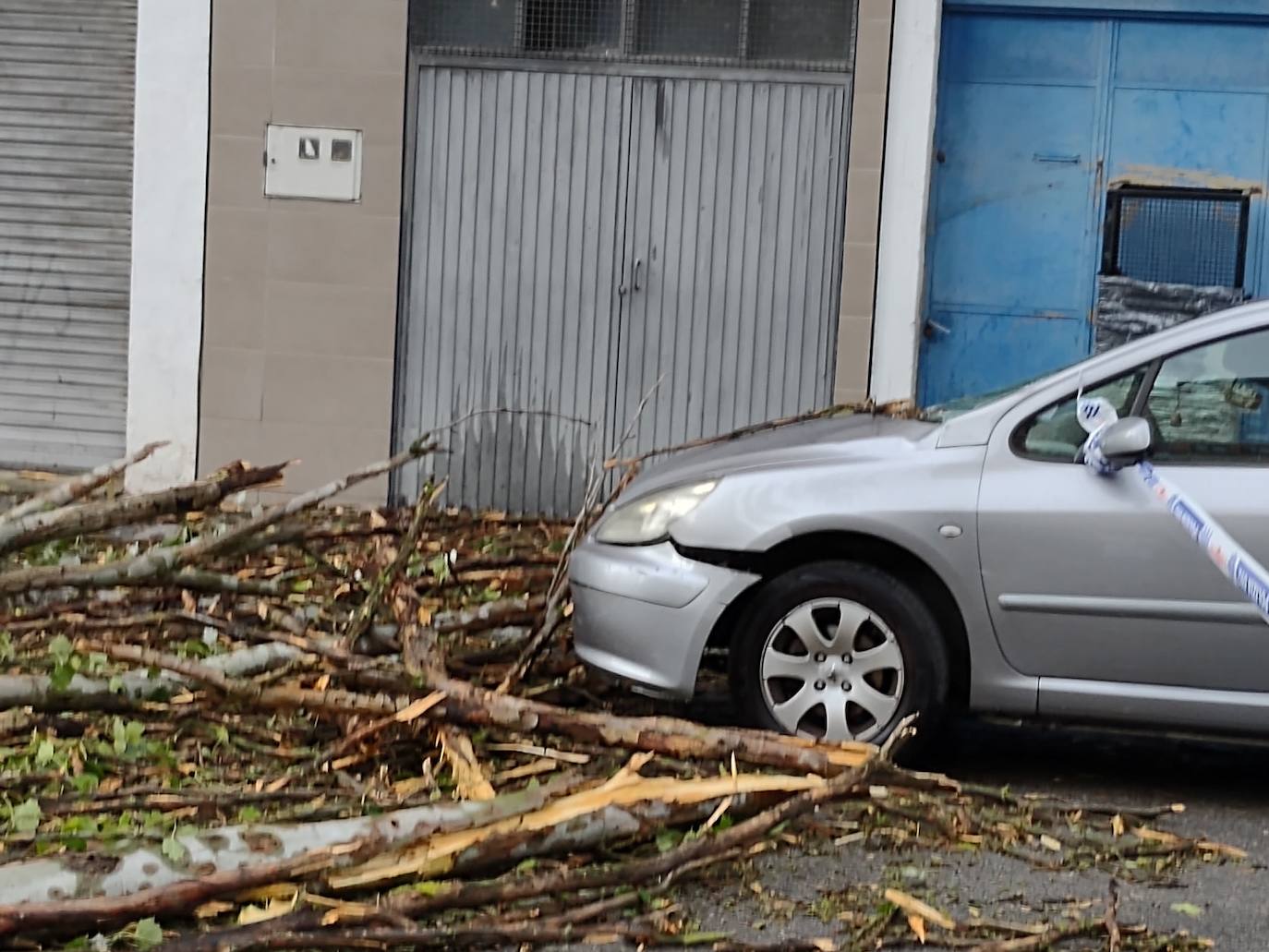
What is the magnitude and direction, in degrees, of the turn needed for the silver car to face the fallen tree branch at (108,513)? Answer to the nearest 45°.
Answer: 0° — it already faces it

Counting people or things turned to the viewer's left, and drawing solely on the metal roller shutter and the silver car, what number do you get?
1

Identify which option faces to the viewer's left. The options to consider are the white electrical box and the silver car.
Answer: the silver car

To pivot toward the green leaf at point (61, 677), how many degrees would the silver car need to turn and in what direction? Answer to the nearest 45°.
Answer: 0° — it already faces it

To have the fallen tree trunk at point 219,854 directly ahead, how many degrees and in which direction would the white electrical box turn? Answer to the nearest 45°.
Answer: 0° — it already faces it

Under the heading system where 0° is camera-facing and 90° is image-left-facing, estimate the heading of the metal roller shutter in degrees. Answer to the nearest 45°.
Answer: approximately 0°

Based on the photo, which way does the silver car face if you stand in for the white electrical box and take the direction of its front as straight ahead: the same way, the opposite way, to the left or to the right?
to the right

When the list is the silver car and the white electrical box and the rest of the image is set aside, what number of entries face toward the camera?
1

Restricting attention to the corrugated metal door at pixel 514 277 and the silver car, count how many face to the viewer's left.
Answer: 1

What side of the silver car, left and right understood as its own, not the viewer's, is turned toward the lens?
left

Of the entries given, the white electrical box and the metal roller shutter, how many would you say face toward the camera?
2
